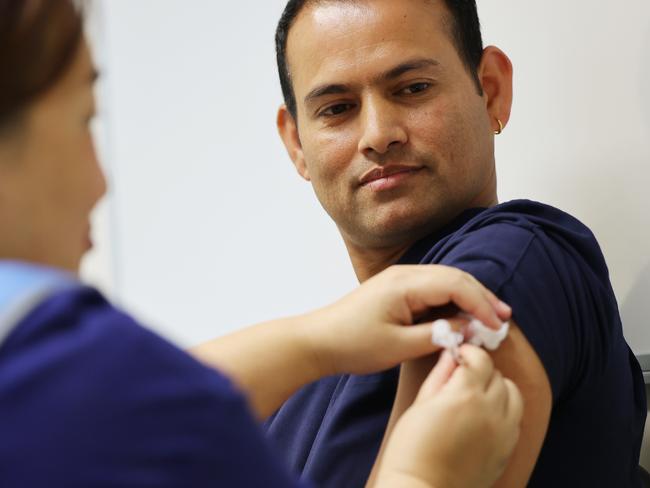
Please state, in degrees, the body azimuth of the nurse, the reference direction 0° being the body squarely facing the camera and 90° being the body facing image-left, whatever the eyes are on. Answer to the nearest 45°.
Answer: approximately 225°

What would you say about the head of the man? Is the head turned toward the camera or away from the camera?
toward the camera

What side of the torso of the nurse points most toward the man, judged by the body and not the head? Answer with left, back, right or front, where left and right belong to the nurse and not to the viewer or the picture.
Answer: front

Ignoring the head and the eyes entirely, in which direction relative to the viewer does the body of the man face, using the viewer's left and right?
facing to the left of the viewer
